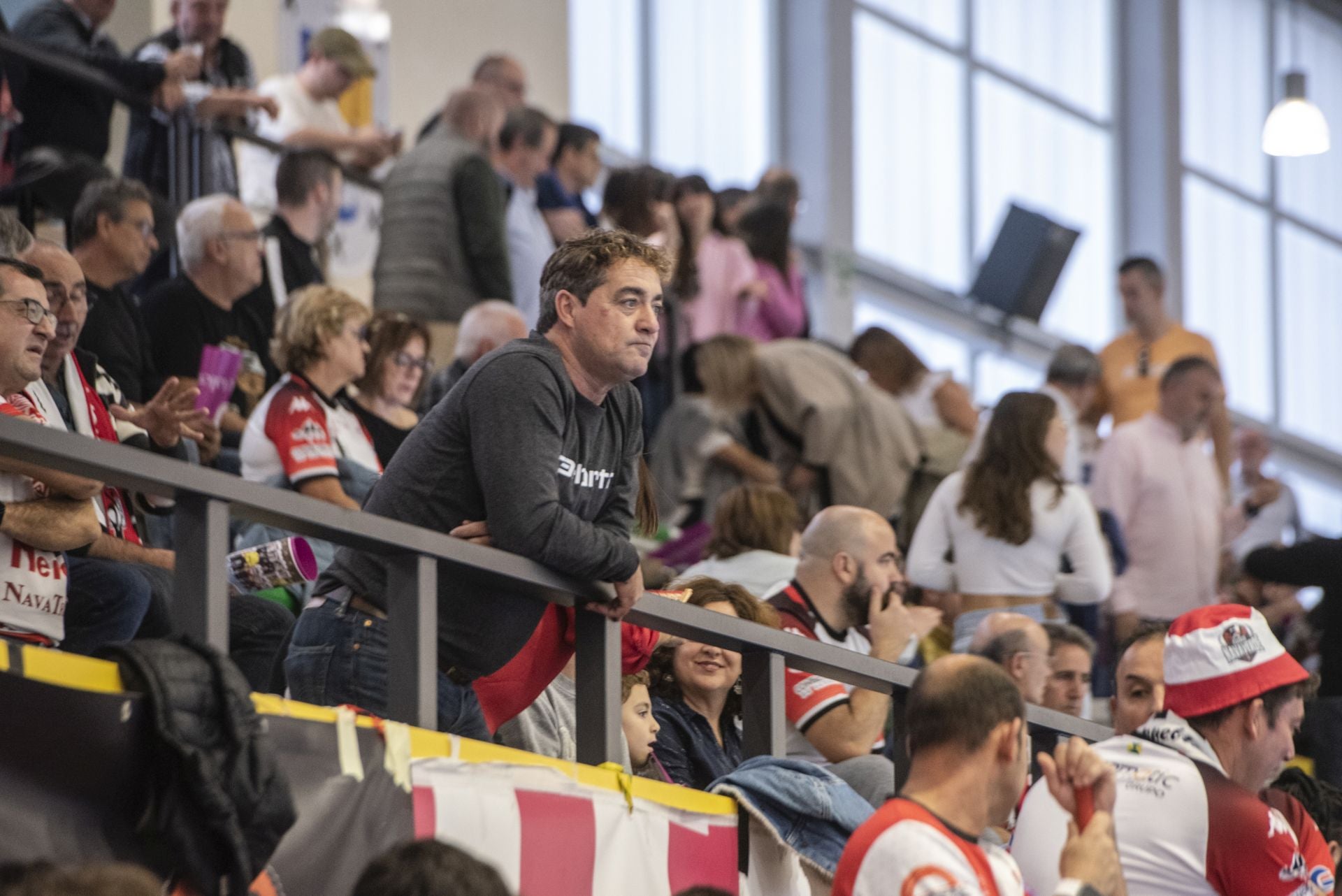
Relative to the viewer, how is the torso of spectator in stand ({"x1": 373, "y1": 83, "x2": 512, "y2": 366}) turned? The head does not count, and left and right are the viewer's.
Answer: facing away from the viewer and to the right of the viewer

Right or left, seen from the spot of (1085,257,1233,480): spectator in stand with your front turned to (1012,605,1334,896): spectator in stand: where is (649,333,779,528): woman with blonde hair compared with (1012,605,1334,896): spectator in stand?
right

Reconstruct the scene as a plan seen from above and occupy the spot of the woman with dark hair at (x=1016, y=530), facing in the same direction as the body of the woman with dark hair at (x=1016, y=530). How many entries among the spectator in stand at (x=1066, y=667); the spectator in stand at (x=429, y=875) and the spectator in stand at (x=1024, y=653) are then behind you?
3

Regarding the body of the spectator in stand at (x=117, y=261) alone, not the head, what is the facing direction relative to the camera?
to the viewer's right

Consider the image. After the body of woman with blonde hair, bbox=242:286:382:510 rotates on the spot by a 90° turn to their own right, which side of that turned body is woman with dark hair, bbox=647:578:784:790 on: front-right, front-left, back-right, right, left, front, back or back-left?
front-left

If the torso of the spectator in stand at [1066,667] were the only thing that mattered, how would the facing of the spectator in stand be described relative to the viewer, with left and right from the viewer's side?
facing the viewer and to the right of the viewer

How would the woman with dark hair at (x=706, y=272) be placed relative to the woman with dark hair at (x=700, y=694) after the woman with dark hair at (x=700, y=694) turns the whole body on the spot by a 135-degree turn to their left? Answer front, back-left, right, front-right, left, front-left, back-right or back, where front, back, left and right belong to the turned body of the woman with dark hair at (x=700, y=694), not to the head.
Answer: front

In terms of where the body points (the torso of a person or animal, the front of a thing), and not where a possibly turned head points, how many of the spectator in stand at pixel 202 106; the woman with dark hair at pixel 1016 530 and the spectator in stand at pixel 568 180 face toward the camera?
1

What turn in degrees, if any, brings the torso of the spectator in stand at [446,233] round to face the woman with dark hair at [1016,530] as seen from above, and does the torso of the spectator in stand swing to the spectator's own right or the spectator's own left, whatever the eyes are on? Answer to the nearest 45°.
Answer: approximately 90° to the spectator's own right

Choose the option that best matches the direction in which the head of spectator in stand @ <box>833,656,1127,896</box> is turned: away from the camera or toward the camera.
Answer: away from the camera

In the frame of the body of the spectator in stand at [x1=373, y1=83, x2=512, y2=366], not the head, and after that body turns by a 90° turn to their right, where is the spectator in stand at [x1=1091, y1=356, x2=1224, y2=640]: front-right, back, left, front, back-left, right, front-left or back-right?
front-left
